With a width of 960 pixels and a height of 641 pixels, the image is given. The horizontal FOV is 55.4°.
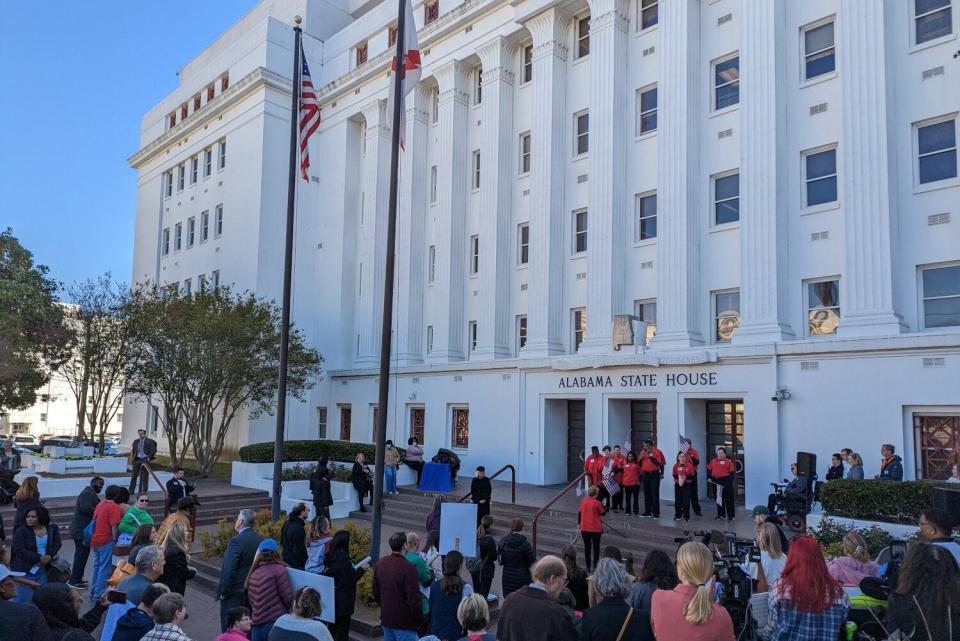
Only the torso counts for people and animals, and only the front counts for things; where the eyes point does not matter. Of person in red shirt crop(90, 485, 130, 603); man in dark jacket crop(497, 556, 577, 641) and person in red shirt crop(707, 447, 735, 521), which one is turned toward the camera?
person in red shirt crop(707, 447, 735, 521)

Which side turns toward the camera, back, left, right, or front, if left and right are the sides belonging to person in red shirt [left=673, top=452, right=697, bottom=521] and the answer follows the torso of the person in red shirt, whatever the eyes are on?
front

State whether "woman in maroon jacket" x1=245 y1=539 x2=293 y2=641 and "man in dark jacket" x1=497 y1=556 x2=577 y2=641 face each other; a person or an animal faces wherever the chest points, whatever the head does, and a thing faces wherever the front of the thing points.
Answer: no

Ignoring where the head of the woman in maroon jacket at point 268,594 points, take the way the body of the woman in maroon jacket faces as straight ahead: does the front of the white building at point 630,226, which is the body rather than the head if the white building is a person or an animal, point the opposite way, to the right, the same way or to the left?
the opposite way

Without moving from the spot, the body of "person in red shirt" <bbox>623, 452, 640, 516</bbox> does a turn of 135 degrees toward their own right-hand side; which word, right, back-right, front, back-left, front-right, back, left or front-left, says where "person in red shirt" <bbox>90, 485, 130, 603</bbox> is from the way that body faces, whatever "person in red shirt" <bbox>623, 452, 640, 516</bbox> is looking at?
left

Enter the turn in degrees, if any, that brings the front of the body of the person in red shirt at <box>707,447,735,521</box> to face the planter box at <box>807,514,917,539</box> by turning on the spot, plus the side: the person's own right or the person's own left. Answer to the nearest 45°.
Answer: approximately 45° to the person's own left

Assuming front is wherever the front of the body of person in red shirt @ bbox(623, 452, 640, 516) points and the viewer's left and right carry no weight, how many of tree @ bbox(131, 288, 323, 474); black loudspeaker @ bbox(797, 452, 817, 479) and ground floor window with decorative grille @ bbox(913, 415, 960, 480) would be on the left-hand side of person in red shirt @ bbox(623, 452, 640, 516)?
2

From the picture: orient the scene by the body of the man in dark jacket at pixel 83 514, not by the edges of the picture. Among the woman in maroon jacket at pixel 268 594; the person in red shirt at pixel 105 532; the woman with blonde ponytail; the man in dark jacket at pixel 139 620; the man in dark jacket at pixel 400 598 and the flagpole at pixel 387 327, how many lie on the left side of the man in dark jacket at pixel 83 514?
0

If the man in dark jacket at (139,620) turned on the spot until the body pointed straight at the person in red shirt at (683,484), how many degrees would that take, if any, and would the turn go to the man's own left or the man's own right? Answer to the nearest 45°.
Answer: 0° — they already face them

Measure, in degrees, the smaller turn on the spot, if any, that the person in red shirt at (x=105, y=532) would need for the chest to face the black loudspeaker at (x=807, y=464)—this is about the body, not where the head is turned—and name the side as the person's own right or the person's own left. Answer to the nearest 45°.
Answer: approximately 45° to the person's own right

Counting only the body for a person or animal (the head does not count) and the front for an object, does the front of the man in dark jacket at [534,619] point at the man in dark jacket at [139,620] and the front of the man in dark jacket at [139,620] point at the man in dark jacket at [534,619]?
no

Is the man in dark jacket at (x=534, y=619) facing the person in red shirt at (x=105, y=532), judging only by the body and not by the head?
no

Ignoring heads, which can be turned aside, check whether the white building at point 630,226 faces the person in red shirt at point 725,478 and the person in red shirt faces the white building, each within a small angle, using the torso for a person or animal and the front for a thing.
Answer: no

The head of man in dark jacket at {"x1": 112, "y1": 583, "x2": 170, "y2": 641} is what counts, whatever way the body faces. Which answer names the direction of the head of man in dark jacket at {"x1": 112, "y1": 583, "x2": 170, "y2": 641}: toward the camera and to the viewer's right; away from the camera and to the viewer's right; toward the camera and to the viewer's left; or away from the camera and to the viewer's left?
away from the camera and to the viewer's right

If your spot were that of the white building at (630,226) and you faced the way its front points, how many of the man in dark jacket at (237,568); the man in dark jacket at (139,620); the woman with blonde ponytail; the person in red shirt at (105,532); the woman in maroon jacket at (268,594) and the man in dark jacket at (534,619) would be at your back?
0

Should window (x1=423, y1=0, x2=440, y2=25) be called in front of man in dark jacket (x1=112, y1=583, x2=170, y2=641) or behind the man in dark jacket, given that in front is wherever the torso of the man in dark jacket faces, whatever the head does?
in front

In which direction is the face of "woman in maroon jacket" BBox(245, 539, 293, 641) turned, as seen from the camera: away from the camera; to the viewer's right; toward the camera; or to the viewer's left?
away from the camera

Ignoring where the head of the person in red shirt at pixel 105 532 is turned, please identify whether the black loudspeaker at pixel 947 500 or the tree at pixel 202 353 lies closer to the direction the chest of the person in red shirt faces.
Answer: the tree

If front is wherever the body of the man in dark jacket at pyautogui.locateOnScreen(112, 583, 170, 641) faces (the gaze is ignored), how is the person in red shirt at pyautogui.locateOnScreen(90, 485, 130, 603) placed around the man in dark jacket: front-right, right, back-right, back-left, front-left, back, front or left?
front-left

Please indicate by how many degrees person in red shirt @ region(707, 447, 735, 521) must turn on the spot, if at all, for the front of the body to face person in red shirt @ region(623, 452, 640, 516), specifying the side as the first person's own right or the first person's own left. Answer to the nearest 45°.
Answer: approximately 90° to the first person's own right

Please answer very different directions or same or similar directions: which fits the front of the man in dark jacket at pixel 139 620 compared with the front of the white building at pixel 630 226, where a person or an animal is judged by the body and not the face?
very different directions

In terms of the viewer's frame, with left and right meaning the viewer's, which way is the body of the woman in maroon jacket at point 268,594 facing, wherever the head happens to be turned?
facing away from the viewer and to the right of the viewer

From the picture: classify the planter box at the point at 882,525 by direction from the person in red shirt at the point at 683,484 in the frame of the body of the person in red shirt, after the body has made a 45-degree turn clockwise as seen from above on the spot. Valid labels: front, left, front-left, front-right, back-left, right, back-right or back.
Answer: left
